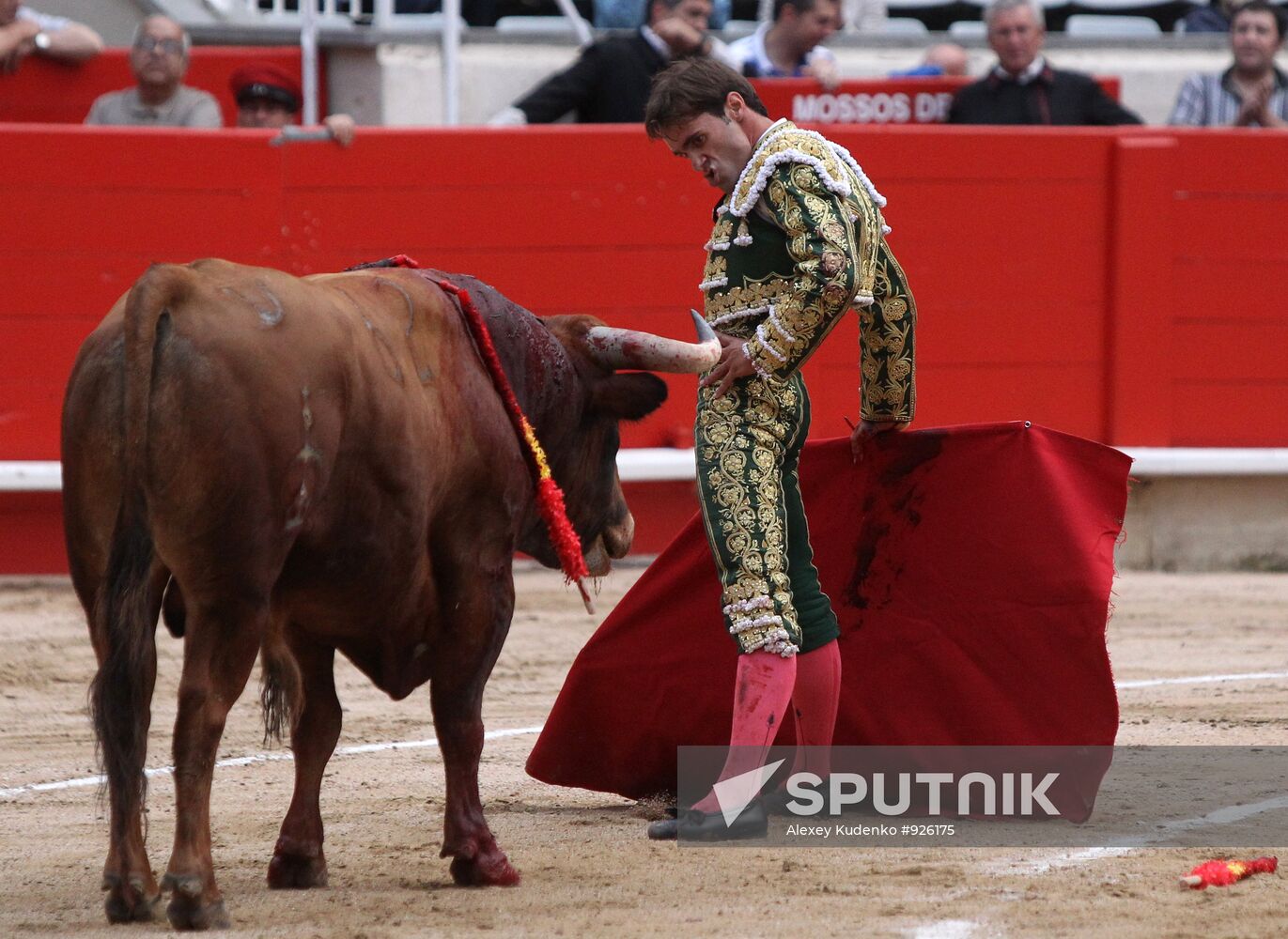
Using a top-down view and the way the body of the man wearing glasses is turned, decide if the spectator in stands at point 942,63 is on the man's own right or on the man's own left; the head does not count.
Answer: on the man's own left

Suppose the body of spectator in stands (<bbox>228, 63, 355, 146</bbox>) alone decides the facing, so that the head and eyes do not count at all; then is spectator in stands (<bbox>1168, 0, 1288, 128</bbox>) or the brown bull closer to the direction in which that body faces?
the brown bull

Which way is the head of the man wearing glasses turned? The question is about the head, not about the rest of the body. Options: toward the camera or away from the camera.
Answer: toward the camera

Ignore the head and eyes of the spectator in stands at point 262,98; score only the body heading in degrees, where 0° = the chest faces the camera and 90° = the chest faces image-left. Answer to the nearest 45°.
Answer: approximately 0°

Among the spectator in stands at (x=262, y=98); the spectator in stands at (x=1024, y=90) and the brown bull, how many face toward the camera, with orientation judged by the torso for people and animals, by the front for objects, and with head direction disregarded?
2

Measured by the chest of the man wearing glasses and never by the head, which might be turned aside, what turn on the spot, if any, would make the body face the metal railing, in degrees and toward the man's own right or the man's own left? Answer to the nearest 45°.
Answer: approximately 135° to the man's own left

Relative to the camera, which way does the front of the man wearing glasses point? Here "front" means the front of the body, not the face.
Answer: toward the camera

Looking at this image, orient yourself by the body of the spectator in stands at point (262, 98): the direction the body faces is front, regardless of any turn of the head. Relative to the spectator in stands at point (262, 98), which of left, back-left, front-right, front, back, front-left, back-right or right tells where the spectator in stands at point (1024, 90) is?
left

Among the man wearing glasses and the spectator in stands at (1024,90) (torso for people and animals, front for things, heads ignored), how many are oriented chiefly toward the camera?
2

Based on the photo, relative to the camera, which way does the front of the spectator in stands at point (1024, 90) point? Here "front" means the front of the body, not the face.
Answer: toward the camera

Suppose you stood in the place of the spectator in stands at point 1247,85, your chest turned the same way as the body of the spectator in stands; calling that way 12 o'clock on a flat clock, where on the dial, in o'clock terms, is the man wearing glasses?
The man wearing glasses is roughly at 2 o'clock from the spectator in stands.

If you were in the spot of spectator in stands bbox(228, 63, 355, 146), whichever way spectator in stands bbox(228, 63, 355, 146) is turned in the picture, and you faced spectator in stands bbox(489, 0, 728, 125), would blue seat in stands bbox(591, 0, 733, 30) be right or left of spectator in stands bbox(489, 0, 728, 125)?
left

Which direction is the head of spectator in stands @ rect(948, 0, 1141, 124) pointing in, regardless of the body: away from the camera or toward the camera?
toward the camera

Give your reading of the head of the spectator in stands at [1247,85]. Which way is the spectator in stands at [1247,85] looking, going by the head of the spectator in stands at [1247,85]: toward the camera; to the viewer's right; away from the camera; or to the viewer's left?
toward the camera

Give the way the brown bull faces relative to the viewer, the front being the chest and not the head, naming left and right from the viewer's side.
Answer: facing away from the viewer and to the right of the viewer
